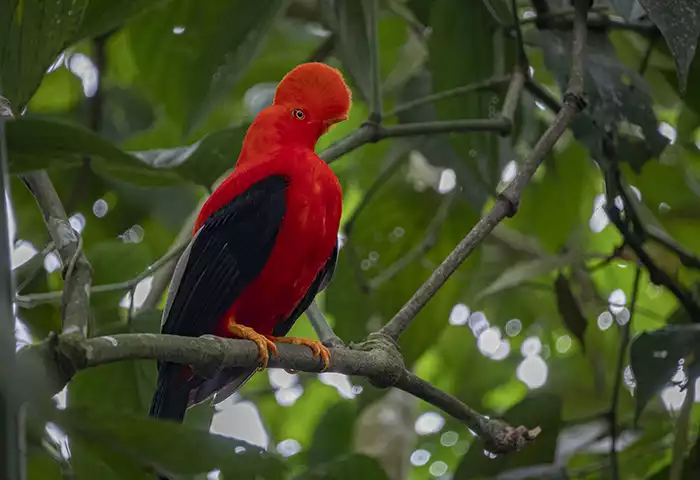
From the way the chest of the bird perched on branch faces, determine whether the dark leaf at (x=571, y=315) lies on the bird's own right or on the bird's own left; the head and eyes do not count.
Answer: on the bird's own left

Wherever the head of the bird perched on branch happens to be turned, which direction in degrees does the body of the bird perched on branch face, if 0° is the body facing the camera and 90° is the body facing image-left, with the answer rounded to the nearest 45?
approximately 315°

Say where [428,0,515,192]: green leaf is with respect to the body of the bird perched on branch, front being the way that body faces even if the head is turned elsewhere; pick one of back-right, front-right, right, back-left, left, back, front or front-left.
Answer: left

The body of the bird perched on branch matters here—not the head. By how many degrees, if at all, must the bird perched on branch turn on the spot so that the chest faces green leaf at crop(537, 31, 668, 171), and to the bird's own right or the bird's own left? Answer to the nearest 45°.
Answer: approximately 90° to the bird's own left

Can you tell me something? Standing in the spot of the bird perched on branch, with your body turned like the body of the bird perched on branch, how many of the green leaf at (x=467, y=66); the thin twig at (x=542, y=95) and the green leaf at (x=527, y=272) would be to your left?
3

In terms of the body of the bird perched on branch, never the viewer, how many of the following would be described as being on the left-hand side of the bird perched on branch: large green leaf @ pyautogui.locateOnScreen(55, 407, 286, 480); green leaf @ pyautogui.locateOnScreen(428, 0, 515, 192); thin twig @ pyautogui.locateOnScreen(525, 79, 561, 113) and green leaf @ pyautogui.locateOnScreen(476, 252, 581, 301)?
3

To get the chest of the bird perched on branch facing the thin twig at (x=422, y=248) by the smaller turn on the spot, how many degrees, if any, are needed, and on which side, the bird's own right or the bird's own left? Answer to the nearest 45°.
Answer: approximately 90° to the bird's own left
